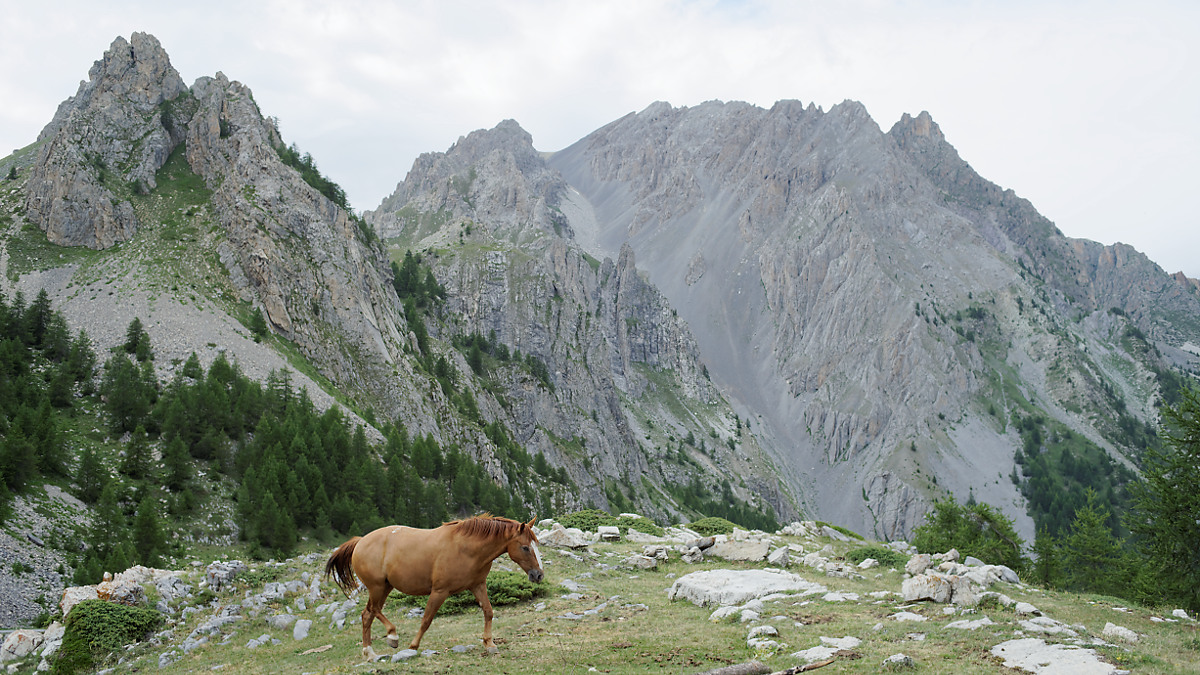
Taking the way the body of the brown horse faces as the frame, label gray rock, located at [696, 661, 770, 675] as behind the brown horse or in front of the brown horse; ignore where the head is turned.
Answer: in front

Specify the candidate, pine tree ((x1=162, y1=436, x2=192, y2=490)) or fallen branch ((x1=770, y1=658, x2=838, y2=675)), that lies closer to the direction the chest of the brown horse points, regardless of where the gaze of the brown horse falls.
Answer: the fallen branch

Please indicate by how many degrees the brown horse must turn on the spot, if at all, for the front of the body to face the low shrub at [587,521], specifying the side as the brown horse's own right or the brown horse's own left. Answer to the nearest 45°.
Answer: approximately 90° to the brown horse's own left

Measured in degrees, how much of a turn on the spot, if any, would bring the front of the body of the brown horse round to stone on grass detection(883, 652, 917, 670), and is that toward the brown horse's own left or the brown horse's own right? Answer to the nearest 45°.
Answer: approximately 45° to the brown horse's own right

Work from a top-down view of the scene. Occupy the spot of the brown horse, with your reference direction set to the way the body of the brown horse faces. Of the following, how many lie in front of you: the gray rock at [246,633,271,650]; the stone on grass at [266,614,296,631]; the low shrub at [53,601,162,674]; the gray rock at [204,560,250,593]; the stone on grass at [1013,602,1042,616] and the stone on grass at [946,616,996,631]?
2

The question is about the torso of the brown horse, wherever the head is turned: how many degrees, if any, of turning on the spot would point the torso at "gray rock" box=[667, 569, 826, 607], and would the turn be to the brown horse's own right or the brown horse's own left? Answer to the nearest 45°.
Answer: approximately 45° to the brown horse's own left

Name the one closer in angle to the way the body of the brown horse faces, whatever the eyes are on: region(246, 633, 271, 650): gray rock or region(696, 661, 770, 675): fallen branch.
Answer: the fallen branch

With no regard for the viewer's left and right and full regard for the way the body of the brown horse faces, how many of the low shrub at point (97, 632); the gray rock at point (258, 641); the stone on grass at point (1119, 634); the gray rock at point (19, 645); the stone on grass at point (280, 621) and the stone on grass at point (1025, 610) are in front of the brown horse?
2

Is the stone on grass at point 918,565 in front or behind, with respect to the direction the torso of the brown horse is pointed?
in front

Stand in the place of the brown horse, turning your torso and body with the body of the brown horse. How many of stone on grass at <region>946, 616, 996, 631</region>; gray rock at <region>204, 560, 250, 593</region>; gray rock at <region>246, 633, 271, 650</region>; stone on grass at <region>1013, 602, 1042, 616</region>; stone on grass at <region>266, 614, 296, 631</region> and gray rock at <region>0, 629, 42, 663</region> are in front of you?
2

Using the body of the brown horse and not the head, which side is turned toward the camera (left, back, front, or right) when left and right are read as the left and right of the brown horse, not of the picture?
right

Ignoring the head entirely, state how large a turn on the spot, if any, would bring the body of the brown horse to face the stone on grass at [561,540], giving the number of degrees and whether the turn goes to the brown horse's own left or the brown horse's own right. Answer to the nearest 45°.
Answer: approximately 90° to the brown horse's own left

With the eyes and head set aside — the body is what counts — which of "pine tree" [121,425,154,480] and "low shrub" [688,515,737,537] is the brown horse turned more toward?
the low shrub

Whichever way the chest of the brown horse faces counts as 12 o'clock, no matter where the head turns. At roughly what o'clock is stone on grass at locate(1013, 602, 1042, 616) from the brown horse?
The stone on grass is roughly at 12 o'clock from the brown horse.
